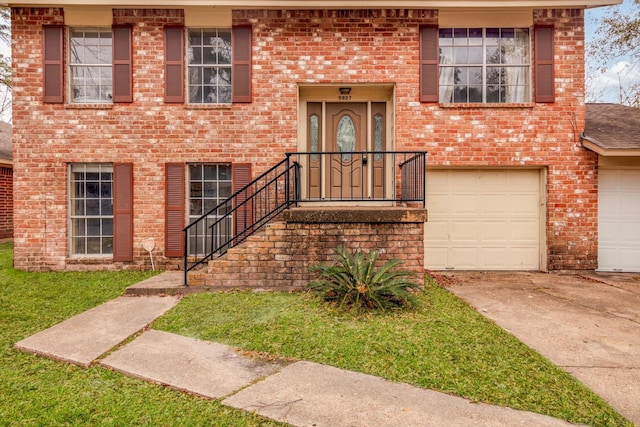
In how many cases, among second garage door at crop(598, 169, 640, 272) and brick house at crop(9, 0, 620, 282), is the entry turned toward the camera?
2

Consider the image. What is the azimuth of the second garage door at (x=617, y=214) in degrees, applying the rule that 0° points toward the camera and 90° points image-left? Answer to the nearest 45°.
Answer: approximately 0°

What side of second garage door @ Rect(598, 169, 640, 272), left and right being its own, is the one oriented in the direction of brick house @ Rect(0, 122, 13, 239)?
right

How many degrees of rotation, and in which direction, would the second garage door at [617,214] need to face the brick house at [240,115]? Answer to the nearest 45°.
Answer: approximately 45° to its right

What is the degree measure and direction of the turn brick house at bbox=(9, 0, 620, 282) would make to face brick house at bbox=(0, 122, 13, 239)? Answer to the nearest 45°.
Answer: approximately 135° to its right
